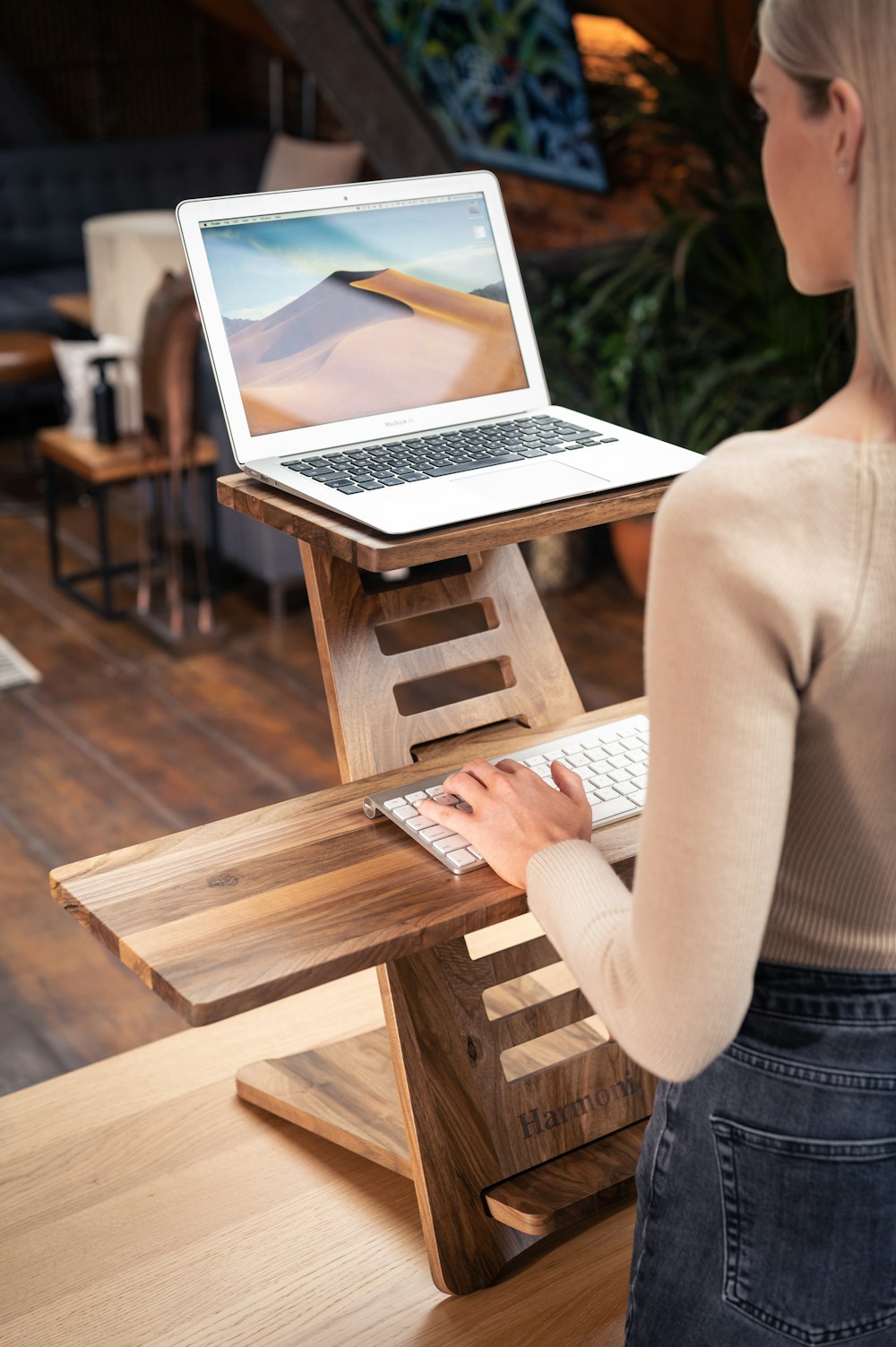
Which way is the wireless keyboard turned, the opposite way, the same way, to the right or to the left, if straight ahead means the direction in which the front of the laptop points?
the same way

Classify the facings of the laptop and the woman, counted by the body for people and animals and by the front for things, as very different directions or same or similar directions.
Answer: very different directions

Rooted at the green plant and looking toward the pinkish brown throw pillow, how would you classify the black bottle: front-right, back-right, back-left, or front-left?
front-left

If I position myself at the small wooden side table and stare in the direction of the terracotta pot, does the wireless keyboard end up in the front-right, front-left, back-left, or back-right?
front-right

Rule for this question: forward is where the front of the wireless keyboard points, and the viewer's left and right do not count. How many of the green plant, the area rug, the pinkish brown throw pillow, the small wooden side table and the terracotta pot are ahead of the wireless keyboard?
0

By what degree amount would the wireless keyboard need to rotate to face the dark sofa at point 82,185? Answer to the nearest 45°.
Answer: approximately 135° to its left

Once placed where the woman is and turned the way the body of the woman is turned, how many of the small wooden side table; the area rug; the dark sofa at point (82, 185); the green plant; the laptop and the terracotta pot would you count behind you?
0

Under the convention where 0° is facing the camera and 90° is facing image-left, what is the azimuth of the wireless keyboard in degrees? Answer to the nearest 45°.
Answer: approximately 315°

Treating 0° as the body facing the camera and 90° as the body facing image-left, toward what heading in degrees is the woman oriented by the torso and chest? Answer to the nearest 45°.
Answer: approximately 135°

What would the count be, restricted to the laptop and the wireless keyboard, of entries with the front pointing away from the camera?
0

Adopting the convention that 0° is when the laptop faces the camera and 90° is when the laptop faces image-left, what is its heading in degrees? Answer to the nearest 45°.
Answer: approximately 315°

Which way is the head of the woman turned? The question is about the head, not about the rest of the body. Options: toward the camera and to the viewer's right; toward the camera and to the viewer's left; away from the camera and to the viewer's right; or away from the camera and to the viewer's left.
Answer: away from the camera and to the viewer's left

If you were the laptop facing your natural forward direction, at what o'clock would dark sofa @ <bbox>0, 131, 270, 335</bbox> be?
The dark sofa is roughly at 7 o'clock from the laptop.

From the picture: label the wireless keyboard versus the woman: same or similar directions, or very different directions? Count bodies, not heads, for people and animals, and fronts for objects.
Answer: very different directions
